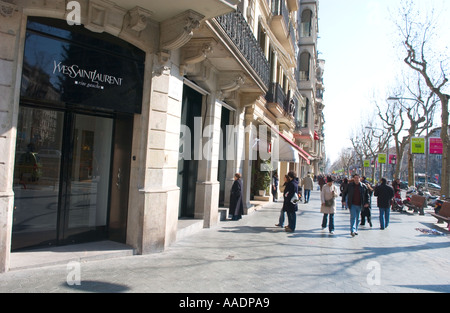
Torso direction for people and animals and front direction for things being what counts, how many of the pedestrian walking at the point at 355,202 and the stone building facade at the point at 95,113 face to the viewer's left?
0

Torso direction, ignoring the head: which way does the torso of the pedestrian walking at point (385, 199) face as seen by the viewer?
away from the camera

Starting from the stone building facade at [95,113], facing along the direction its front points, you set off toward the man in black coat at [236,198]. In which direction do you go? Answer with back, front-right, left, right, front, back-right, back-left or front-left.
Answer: left

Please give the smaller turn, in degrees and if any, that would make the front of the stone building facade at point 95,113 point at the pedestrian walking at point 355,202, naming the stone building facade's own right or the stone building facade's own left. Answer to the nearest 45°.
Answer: approximately 45° to the stone building facade's own left

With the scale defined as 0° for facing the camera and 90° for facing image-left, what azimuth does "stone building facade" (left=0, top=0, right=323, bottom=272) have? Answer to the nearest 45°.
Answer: approximately 315°

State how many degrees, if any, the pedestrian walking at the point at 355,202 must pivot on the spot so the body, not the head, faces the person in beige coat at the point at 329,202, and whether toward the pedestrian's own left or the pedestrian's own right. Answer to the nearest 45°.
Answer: approximately 90° to the pedestrian's own right

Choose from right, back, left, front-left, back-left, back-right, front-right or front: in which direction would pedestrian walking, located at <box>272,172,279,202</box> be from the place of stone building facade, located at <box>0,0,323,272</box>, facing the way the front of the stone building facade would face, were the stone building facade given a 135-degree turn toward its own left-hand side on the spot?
front-right

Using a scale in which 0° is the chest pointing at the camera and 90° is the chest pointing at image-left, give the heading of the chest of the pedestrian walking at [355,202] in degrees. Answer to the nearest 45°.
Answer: approximately 0°

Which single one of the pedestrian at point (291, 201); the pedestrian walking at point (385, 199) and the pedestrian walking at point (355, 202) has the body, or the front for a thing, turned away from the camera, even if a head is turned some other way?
the pedestrian walking at point (385, 199)
